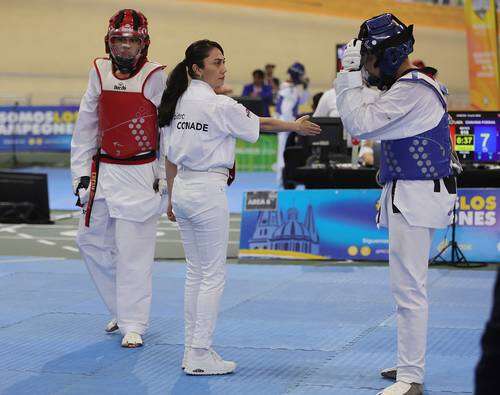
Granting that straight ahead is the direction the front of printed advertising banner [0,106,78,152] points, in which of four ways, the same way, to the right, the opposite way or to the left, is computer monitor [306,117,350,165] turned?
the opposite way

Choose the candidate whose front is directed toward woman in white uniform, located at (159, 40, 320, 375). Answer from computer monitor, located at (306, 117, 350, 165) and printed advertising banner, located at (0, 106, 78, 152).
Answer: the printed advertising banner

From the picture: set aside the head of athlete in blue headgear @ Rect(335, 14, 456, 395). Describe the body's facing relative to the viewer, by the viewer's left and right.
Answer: facing to the left of the viewer

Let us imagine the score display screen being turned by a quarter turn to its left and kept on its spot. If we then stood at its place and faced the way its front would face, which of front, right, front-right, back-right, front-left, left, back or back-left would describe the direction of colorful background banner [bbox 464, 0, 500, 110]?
left

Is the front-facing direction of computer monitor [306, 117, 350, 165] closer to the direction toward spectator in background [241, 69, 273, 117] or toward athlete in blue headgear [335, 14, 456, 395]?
the spectator in background

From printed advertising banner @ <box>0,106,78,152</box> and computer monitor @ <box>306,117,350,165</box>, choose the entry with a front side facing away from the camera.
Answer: the computer monitor

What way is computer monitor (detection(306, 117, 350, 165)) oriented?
away from the camera

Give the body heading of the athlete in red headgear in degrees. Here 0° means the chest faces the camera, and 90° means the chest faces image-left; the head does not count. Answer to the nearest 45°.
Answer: approximately 0°

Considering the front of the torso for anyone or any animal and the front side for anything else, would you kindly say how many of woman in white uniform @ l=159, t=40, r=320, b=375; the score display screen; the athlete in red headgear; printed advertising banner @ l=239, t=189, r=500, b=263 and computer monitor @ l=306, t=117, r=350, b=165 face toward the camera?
3

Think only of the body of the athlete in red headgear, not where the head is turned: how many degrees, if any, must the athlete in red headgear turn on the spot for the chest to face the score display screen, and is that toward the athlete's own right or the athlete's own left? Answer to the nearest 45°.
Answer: approximately 135° to the athlete's own left

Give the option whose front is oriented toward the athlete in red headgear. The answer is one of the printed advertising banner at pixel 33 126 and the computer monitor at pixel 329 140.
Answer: the printed advertising banner
